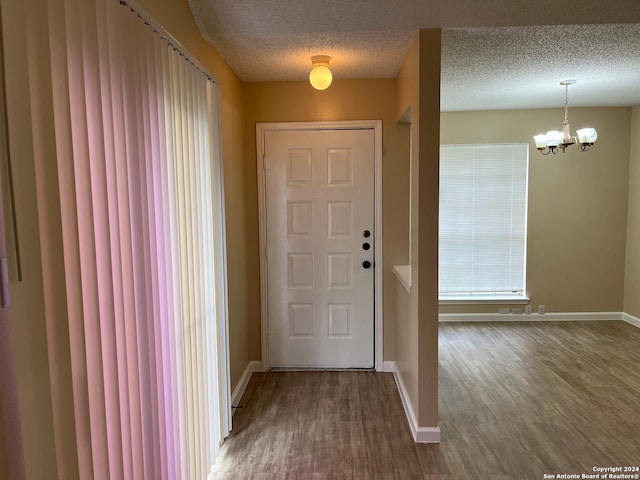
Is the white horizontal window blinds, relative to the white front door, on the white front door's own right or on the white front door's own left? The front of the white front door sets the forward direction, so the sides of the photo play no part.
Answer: on the white front door's own left

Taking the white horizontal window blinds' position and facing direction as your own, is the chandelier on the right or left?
on its left

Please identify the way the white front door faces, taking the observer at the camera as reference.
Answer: facing the viewer

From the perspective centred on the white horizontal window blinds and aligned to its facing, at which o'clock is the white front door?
The white front door is roughly at 1 o'clock from the white horizontal window blinds.

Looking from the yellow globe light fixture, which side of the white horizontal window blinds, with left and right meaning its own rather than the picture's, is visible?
front

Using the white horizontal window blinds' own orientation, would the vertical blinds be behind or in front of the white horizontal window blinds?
in front

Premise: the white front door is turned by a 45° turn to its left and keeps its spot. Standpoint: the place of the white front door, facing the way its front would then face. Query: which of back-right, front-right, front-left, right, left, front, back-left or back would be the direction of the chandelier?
front-left

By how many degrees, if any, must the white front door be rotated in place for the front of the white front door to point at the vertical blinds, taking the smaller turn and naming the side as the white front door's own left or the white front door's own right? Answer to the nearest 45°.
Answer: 0° — it already faces it

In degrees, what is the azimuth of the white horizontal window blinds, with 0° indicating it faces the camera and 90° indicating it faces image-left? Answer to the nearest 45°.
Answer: approximately 0°

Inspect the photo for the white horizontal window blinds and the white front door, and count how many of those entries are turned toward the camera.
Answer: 2
